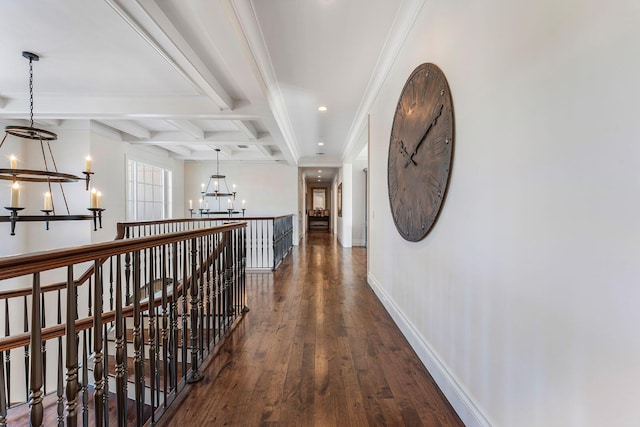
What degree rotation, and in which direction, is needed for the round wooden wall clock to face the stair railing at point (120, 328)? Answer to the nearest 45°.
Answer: approximately 45° to its left

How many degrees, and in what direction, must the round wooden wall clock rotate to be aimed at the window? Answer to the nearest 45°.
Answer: approximately 45° to its right

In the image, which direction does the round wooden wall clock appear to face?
to the viewer's left
